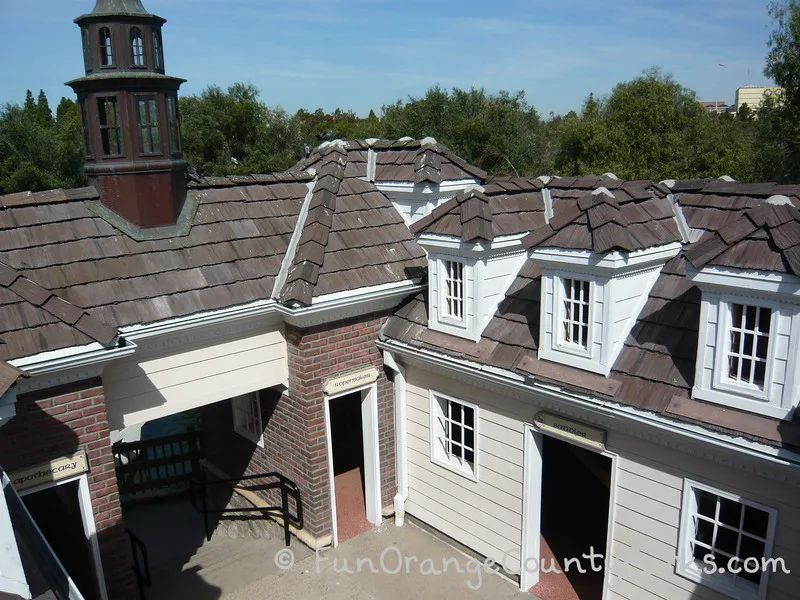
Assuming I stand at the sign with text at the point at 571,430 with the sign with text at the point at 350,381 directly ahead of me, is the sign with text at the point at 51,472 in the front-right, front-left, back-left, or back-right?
front-left

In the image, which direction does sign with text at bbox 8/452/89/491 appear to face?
toward the camera

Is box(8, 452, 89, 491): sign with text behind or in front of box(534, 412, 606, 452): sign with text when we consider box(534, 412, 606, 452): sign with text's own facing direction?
in front

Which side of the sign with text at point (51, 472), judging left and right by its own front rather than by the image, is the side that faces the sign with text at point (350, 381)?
left

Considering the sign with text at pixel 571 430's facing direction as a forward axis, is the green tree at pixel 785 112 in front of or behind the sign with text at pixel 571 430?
behind

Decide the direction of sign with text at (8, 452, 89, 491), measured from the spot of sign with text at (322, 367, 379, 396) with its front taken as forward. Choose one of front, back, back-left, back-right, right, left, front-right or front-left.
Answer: right

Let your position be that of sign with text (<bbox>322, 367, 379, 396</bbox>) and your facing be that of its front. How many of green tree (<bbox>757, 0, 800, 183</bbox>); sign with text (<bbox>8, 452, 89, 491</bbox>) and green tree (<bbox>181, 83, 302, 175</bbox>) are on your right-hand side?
1

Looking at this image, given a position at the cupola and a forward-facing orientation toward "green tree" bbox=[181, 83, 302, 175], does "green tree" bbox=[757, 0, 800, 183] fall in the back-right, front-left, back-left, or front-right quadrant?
front-right

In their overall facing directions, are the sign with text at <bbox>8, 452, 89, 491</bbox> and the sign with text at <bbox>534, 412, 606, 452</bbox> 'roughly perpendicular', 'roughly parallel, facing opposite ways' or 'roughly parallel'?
roughly perpendicular

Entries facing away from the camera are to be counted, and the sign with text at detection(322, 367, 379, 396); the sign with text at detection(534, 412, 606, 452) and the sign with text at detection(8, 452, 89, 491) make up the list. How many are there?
0

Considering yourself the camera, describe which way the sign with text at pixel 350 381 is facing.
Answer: facing the viewer and to the right of the viewer

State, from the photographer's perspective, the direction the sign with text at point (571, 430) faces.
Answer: facing the viewer and to the left of the viewer
